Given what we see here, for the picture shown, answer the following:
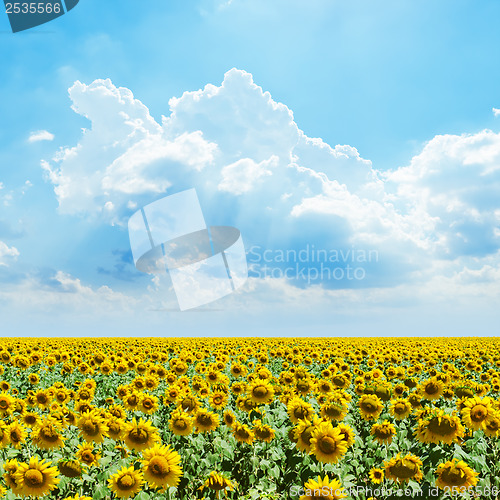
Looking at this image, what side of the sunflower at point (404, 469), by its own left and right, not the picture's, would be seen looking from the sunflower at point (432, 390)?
back

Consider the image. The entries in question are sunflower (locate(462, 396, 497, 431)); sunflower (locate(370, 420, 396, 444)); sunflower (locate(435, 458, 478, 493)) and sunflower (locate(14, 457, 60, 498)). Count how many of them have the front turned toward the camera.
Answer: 4

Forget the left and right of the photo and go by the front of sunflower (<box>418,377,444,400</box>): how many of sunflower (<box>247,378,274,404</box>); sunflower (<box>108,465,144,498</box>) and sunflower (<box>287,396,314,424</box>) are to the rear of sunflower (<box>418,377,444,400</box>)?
0

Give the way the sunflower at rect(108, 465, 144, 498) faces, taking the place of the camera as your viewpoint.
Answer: facing the viewer

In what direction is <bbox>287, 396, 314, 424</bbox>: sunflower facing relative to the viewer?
toward the camera

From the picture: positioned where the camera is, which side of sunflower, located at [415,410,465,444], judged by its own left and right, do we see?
front

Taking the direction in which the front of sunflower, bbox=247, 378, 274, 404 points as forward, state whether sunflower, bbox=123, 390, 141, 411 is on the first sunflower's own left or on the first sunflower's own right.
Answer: on the first sunflower's own right

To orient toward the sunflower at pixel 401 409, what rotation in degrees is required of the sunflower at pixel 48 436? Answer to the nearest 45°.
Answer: approximately 90° to its left

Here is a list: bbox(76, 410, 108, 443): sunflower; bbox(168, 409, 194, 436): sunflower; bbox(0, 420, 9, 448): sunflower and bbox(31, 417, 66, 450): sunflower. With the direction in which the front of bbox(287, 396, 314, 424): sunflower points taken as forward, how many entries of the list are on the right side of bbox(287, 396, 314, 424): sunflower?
4

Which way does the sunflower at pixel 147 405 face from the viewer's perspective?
toward the camera

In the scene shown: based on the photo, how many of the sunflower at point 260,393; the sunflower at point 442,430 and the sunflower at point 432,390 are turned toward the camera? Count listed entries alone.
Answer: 3

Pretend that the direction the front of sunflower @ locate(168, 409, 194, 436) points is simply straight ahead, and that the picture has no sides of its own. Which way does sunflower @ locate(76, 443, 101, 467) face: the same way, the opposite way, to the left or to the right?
the same way

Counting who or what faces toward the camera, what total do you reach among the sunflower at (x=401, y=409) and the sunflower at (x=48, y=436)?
2

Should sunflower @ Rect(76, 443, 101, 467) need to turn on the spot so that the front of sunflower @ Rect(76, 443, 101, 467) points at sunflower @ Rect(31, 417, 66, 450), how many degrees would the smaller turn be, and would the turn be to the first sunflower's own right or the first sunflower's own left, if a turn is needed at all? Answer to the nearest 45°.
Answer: approximately 135° to the first sunflower's own right

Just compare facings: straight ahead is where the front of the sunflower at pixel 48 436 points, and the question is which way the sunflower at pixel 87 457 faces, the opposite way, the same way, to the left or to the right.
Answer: the same way

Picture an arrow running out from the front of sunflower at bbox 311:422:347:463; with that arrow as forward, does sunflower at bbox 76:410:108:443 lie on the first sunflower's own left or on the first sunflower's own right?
on the first sunflower's own right

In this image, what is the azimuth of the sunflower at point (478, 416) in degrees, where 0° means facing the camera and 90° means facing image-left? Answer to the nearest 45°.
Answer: approximately 0°

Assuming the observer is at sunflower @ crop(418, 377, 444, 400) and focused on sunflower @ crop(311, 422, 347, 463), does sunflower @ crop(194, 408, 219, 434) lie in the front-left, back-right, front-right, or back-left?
front-right
